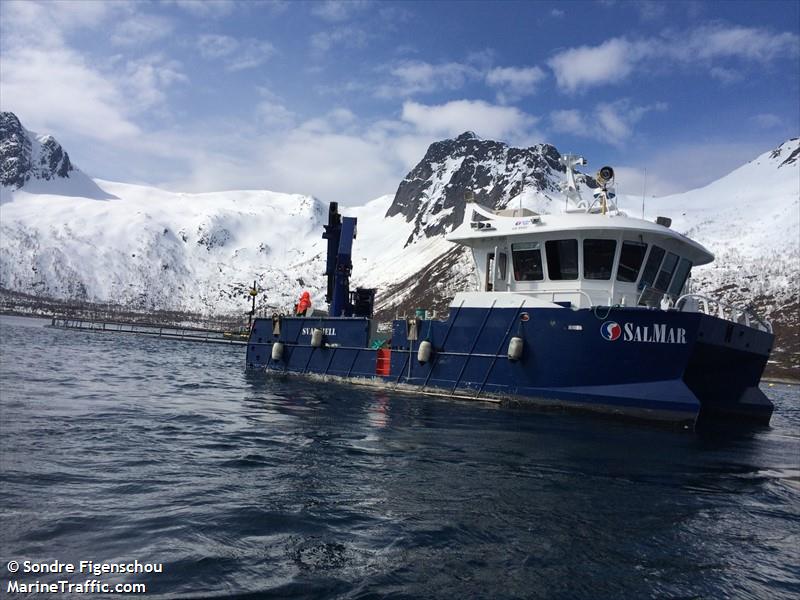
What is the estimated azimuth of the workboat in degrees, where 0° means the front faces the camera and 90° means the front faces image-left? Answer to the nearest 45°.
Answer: approximately 315°

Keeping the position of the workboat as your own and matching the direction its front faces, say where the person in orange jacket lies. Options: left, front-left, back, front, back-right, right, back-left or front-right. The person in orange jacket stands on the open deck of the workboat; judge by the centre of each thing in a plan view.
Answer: back
